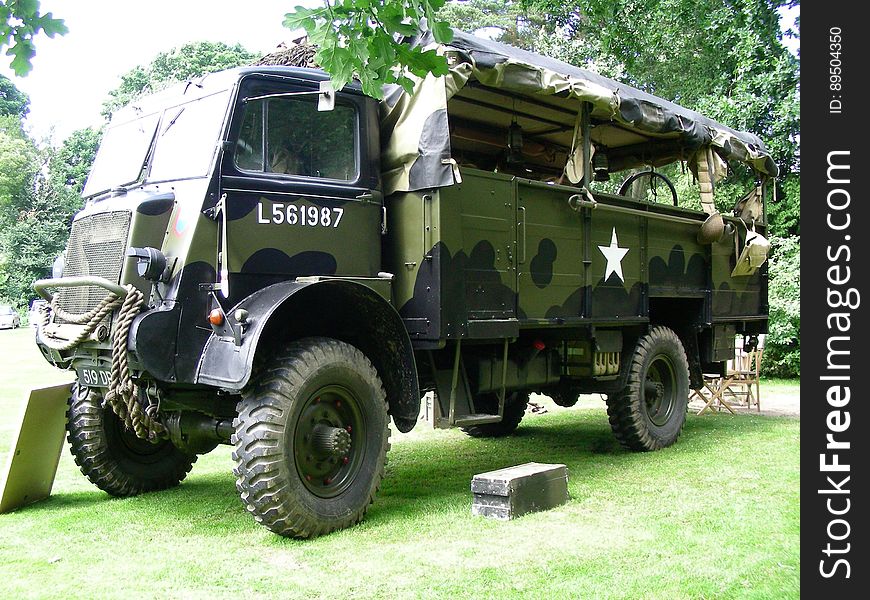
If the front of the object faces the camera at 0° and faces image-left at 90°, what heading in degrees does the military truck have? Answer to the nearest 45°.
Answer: approximately 45°

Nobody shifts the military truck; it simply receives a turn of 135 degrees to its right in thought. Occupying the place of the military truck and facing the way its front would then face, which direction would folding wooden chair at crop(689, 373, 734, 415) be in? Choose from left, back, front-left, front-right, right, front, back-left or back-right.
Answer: front-right

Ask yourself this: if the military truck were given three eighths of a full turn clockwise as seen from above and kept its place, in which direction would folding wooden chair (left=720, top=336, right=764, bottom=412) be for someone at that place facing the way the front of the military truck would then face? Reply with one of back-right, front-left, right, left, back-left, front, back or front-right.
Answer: front-right

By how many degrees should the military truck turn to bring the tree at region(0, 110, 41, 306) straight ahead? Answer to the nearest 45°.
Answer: approximately 90° to its right
